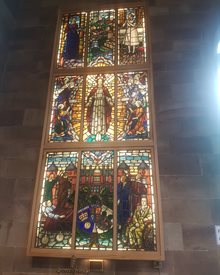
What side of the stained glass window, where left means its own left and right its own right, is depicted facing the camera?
front
